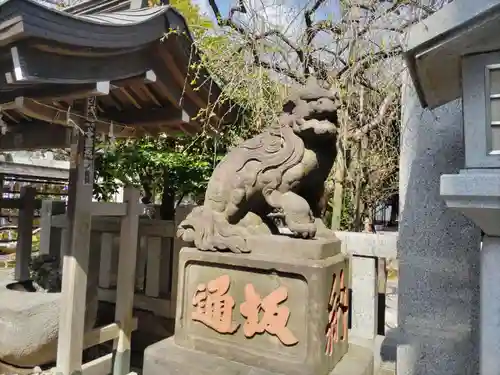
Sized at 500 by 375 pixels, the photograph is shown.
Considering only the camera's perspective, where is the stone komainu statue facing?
facing to the right of the viewer

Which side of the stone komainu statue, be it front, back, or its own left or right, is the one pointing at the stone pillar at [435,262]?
front

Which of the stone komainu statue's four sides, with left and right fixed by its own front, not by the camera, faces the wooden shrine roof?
back

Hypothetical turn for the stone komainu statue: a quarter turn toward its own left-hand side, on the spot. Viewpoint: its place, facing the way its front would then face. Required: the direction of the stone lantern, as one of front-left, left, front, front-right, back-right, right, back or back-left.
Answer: back-right

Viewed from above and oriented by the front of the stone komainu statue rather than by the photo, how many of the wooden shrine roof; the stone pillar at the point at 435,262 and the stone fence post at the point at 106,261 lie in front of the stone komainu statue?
1

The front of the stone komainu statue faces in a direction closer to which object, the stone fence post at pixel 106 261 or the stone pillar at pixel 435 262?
the stone pillar

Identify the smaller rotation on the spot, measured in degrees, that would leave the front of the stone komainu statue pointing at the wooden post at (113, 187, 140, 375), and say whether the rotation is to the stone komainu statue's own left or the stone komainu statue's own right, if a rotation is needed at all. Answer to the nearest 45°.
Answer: approximately 135° to the stone komainu statue's own left

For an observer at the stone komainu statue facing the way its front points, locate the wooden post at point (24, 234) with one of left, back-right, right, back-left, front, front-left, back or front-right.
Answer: back-left

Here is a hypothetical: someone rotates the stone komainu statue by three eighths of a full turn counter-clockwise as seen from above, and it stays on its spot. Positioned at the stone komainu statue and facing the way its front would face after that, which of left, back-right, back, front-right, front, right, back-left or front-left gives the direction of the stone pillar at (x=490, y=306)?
back

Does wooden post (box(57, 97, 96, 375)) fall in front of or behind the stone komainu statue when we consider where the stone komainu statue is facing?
behind

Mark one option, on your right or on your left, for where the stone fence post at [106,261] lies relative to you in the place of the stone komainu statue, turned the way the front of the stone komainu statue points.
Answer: on your left

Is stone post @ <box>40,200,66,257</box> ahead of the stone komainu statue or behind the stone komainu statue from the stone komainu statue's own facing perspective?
behind
